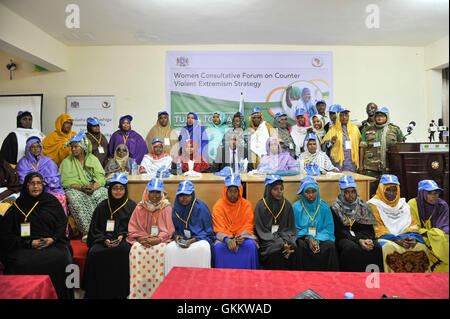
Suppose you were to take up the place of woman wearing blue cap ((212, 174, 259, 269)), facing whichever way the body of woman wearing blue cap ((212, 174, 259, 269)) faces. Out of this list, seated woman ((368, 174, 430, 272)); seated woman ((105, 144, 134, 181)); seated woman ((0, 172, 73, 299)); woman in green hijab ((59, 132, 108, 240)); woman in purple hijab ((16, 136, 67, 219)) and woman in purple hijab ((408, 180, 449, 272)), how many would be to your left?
2

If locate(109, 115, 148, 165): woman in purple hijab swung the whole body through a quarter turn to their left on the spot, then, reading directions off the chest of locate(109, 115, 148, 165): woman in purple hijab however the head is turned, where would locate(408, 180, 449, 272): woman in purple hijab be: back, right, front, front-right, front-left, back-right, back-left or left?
front-right

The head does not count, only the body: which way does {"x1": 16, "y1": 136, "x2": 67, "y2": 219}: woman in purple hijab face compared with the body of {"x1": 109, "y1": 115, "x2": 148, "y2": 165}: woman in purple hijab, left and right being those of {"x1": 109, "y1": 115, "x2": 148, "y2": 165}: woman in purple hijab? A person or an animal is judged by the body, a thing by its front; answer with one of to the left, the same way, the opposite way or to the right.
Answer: the same way

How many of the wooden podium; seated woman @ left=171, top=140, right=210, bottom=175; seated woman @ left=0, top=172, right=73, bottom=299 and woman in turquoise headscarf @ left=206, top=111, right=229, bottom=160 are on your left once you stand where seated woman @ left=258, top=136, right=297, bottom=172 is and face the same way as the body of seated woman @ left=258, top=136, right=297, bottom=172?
1

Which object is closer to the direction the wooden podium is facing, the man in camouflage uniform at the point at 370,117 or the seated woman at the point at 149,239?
the seated woman

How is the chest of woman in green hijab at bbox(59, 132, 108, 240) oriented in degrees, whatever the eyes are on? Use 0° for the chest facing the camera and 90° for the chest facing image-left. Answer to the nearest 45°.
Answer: approximately 0°

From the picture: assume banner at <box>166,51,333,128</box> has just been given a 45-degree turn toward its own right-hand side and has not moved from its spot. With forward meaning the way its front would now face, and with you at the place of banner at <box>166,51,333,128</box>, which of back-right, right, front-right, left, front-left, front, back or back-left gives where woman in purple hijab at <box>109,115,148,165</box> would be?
front

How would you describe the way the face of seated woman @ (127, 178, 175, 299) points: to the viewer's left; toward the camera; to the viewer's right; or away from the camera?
toward the camera

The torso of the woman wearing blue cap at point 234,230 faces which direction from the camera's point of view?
toward the camera

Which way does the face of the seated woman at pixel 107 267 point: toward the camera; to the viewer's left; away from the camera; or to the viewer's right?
toward the camera

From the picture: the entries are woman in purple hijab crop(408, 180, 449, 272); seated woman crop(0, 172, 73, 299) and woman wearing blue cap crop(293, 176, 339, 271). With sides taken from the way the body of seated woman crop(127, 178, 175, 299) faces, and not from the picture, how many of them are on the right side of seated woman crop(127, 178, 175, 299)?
1

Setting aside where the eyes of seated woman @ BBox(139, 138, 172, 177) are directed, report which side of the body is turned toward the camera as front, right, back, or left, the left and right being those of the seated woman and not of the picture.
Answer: front
